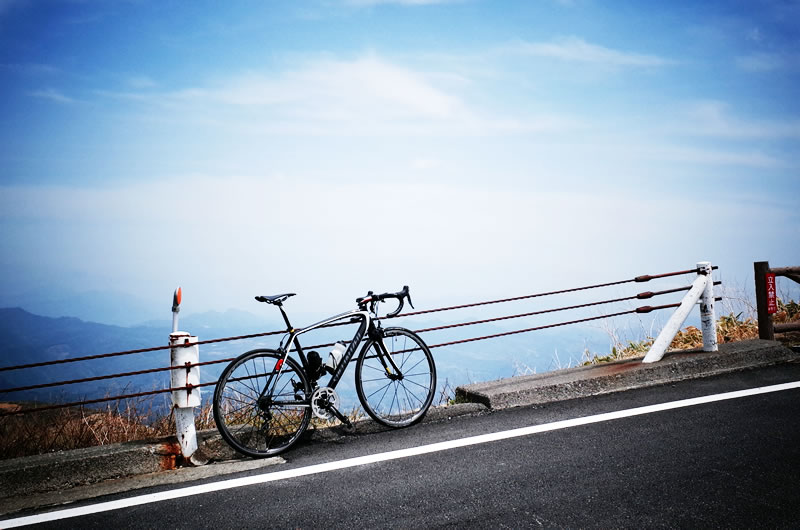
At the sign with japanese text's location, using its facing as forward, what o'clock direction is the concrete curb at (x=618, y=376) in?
The concrete curb is roughly at 1 o'clock from the sign with japanese text.

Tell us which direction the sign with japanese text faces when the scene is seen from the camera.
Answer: facing the viewer

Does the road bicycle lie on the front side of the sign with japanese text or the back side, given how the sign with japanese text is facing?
on the front side

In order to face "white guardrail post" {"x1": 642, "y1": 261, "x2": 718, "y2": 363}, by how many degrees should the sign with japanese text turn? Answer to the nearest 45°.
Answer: approximately 45° to its right

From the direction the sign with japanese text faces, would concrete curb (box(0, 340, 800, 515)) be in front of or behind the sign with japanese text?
in front

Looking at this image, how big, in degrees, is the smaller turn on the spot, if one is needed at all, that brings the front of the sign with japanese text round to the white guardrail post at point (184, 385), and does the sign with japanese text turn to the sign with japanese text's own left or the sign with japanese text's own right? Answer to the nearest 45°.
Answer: approximately 45° to the sign with japanese text's own right
